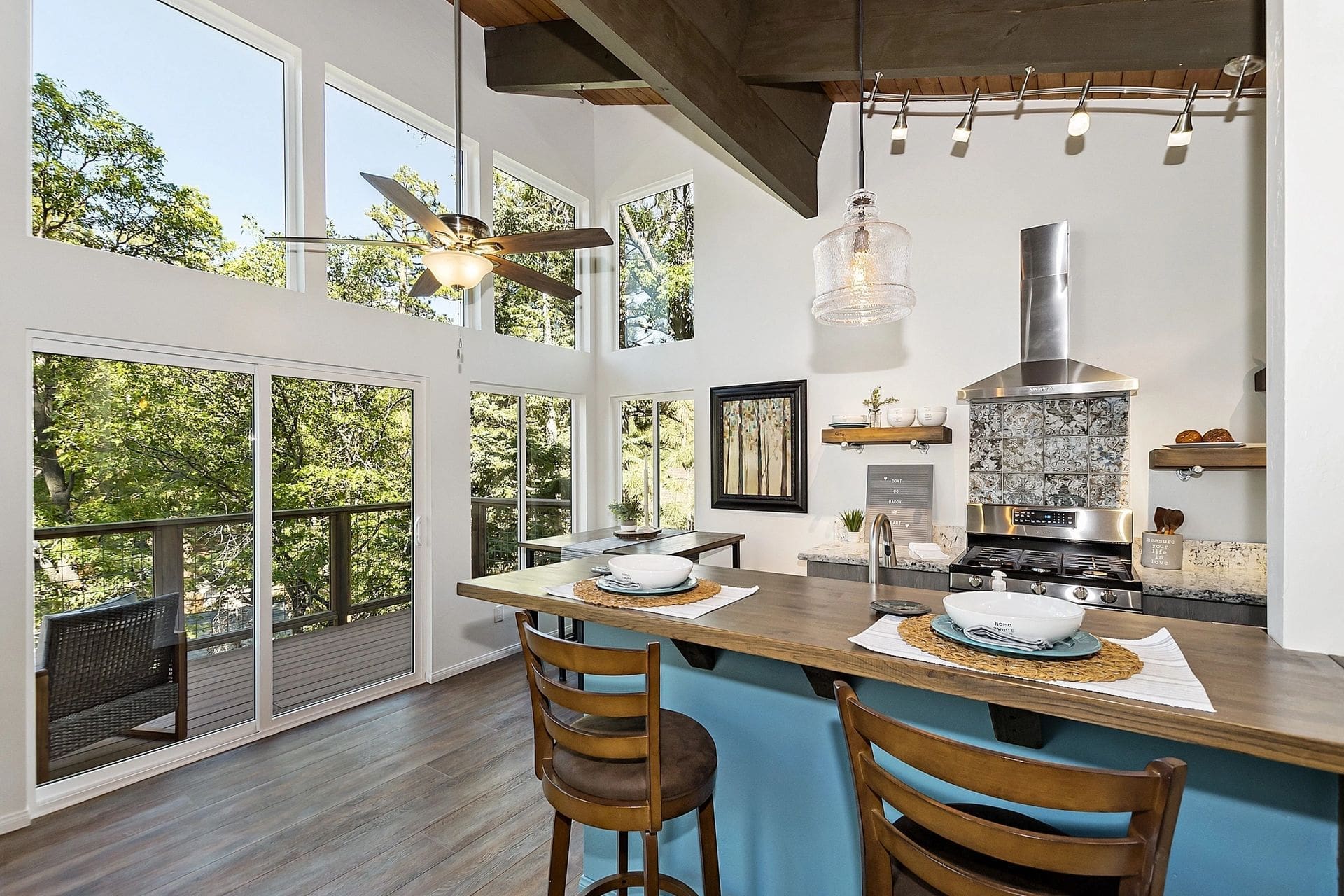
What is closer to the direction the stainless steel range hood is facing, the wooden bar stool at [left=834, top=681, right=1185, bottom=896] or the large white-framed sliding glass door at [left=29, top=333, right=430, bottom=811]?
the wooden bar stool

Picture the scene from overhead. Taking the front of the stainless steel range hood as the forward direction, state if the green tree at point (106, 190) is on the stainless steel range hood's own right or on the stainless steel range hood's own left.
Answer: on the stainless steel range hood's own right

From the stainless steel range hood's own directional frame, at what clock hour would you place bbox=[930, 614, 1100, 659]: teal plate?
The teal plate is roughly at 12 o'clock from the stainless steel range hood.

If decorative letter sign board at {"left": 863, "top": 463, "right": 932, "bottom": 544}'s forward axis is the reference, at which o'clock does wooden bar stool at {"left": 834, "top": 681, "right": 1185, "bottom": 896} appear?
The wooden bar stool is roughly at 12 o'clock from the decorative letter sign board.

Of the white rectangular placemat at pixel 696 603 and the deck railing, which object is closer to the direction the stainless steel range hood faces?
the white rectangular placemat

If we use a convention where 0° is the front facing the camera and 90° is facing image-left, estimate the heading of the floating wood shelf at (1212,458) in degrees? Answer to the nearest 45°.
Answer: approximately 0°

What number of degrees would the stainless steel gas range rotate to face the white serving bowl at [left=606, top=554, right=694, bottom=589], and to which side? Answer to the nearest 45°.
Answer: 0° — it already faces it

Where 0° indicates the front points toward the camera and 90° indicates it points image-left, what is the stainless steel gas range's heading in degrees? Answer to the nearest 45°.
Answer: approximately 0°

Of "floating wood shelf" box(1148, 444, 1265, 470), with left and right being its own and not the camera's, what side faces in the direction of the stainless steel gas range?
right

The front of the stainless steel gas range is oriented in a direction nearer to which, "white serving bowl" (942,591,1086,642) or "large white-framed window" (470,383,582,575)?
the white serving bowl

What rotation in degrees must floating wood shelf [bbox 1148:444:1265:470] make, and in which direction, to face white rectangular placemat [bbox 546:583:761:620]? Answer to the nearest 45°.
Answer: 0° — it already faces it

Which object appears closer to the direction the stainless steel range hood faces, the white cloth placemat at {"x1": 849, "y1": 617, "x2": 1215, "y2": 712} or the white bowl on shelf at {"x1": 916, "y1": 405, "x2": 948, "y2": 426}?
the white cloth placemat
